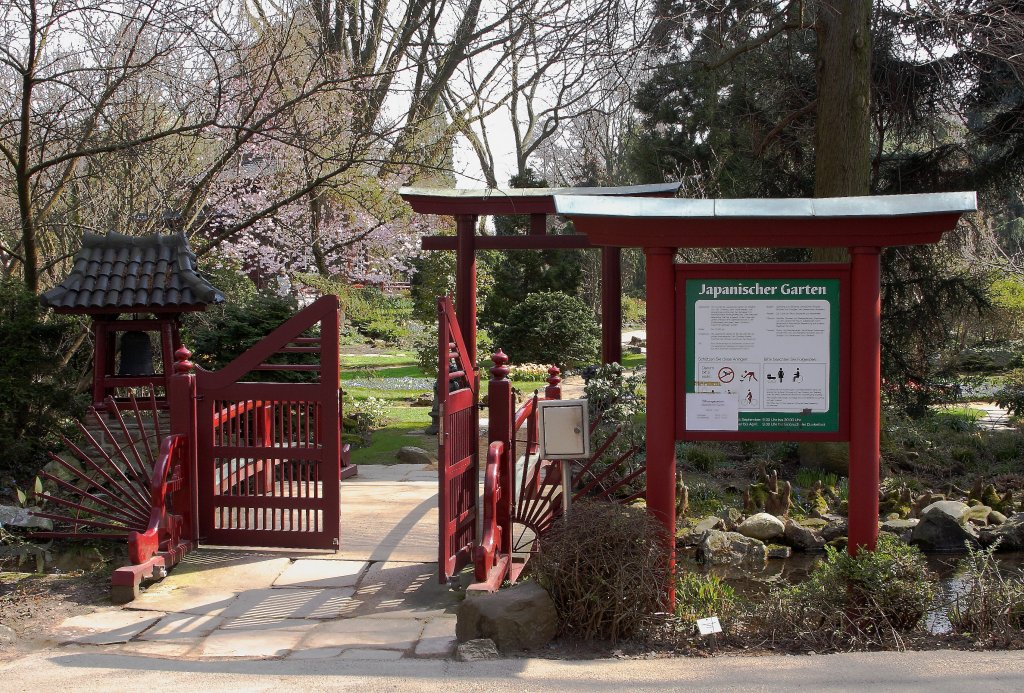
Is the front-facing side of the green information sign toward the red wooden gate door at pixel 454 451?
no

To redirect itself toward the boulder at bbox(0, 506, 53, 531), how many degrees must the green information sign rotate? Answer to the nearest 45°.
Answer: approximately 90° to its right

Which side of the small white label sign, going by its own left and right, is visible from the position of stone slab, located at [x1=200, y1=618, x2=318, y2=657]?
right

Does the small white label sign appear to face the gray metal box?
no

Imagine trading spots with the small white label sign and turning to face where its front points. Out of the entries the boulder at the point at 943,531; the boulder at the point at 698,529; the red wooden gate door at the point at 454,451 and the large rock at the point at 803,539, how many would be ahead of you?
0

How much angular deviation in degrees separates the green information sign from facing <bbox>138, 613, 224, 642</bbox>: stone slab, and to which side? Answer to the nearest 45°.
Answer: approximately 90° to its right

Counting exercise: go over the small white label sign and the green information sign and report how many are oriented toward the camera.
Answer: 2

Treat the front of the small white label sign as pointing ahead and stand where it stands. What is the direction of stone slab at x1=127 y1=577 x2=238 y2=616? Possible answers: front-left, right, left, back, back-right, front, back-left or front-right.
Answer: right

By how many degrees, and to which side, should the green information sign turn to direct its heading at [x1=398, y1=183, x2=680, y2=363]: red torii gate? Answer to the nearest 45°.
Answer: approximately 135° to its right

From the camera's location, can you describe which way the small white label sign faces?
facing the viewer

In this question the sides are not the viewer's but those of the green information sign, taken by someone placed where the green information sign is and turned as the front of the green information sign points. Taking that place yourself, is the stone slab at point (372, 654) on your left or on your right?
on your right

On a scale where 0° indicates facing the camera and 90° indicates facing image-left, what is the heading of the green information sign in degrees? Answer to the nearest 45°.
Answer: approximately 0°

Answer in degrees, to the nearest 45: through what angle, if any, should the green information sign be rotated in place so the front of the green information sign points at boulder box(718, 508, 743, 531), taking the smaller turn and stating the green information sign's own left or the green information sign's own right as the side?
approximately 180°

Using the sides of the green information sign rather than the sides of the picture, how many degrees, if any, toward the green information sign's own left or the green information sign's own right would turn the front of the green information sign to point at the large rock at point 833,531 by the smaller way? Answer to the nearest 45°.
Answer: approximately 180°

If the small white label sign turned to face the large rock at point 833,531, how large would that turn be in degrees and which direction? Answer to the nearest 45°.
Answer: approximately 180°

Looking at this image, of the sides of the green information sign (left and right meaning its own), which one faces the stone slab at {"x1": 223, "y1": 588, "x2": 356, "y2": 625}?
right

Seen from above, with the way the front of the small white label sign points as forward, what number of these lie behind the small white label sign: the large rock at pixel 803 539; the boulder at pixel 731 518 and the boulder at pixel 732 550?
3

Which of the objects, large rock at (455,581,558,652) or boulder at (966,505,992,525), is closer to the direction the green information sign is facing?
the large rock

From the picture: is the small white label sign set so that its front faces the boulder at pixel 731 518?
no
